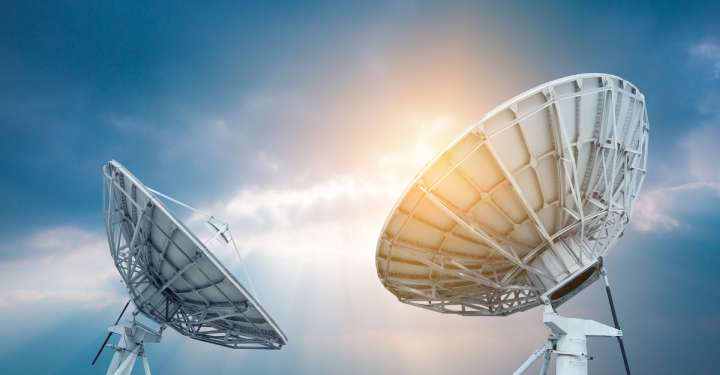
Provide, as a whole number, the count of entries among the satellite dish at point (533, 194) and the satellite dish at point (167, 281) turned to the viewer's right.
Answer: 1

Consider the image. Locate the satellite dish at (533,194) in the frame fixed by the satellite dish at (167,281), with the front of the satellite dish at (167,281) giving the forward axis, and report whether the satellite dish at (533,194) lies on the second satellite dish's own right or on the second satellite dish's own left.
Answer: on the second satellite dish's own right

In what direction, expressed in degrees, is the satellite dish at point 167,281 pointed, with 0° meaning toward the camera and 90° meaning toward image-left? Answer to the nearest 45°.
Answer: approximately 270°
